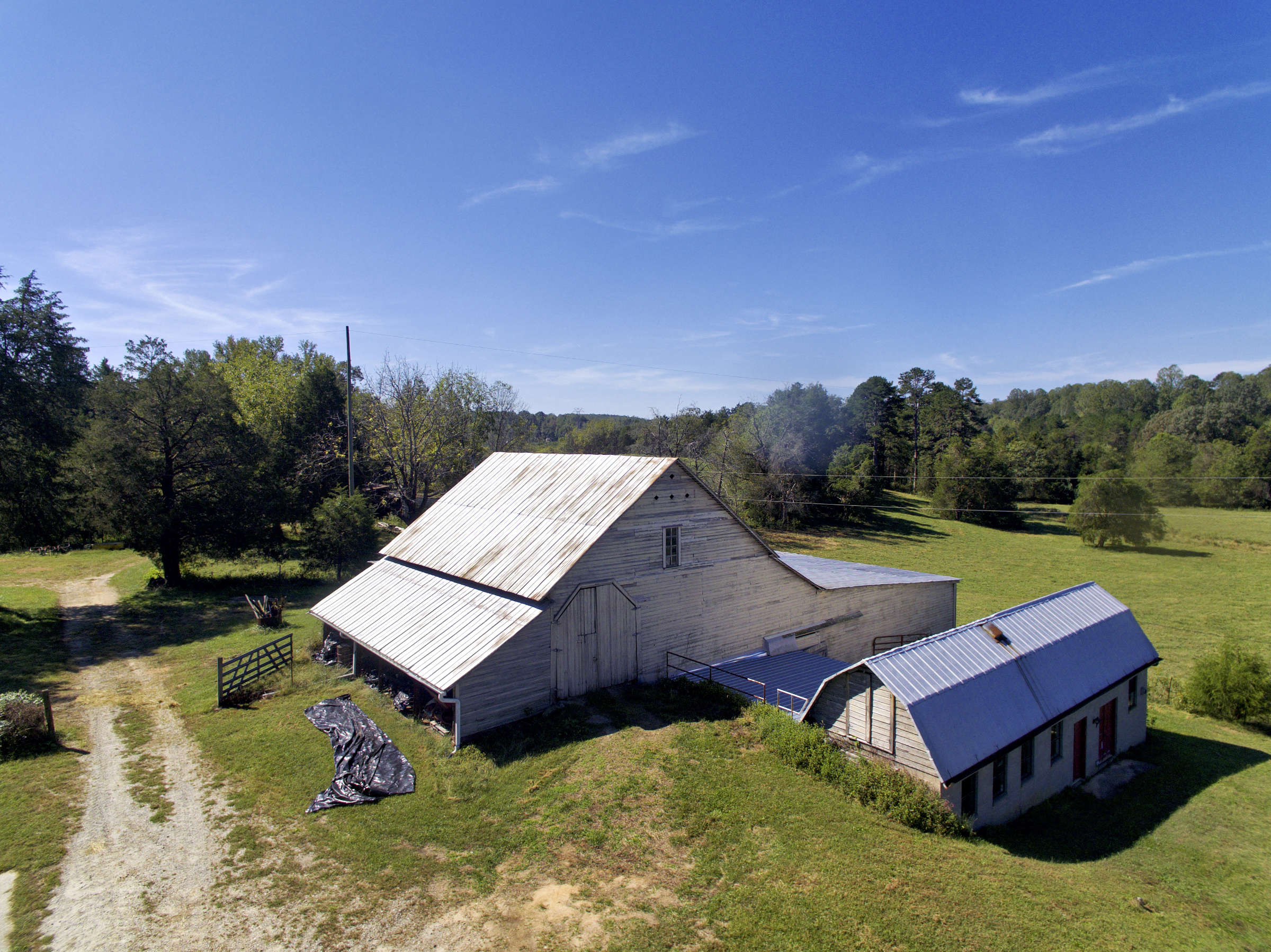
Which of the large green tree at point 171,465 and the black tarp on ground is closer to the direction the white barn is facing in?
the black tarp on ground
